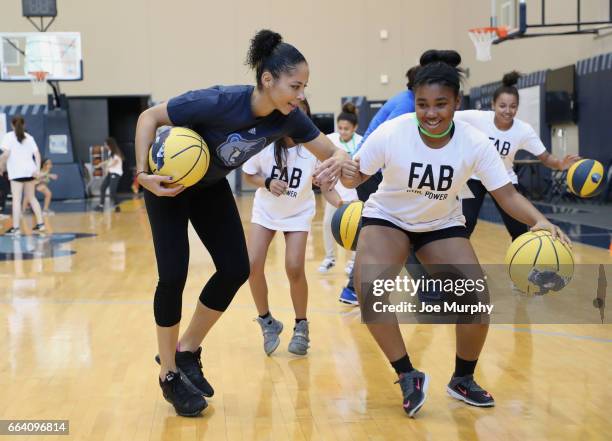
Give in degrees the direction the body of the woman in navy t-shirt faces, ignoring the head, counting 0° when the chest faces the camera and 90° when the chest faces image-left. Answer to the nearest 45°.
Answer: approximately 315°

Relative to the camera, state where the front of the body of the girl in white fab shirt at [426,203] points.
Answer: toward the camera

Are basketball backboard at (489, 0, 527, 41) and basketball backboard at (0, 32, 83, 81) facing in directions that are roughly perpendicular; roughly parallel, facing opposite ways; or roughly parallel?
roughly perpendicular

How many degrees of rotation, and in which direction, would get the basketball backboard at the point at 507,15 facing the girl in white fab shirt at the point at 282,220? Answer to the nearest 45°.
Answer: approximately 45° to its left

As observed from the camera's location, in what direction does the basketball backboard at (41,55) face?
facing the viewer

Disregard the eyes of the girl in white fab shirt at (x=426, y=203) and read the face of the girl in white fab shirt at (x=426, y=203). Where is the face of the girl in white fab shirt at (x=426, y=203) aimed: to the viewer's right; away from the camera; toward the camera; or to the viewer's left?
toward the camera

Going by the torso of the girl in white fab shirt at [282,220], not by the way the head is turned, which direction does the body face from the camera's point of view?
toward the camera
